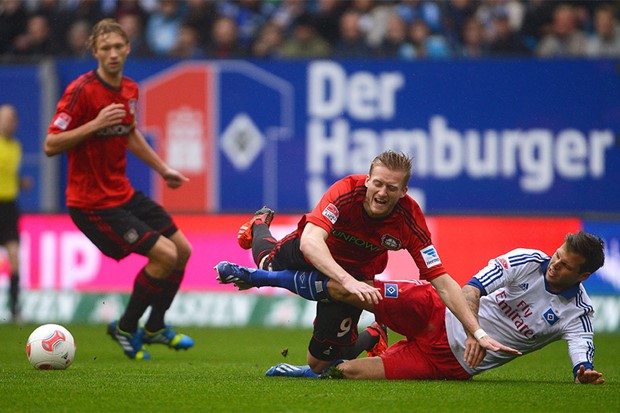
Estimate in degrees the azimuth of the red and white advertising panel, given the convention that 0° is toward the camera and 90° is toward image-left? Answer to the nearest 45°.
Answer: approximately 0°

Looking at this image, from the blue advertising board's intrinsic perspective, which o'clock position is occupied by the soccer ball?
The soccer ball is roughly at 1 o'clock from the blue advertising board.

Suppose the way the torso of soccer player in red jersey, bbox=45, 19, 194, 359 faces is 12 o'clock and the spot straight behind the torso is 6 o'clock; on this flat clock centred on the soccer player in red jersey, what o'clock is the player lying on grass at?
The player lying on grass is roughly at 12 o'clock from the soccer player in red jersey.

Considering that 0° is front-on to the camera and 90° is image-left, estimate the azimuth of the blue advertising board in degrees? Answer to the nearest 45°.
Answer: approximately 0°

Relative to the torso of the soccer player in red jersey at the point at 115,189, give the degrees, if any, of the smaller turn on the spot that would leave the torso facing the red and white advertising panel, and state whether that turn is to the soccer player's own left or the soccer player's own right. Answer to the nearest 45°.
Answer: approximately 135° to the soccer player's own left

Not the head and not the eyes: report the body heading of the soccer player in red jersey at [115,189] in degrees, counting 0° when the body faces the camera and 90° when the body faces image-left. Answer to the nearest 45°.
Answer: approximately 315°

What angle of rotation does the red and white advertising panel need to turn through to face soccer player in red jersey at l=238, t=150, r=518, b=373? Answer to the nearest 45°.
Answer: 0° — it already faces them

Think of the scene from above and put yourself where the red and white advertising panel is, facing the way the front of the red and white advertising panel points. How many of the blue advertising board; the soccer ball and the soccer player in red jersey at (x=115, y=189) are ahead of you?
2

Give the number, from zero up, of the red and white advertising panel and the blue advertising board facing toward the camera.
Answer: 2
